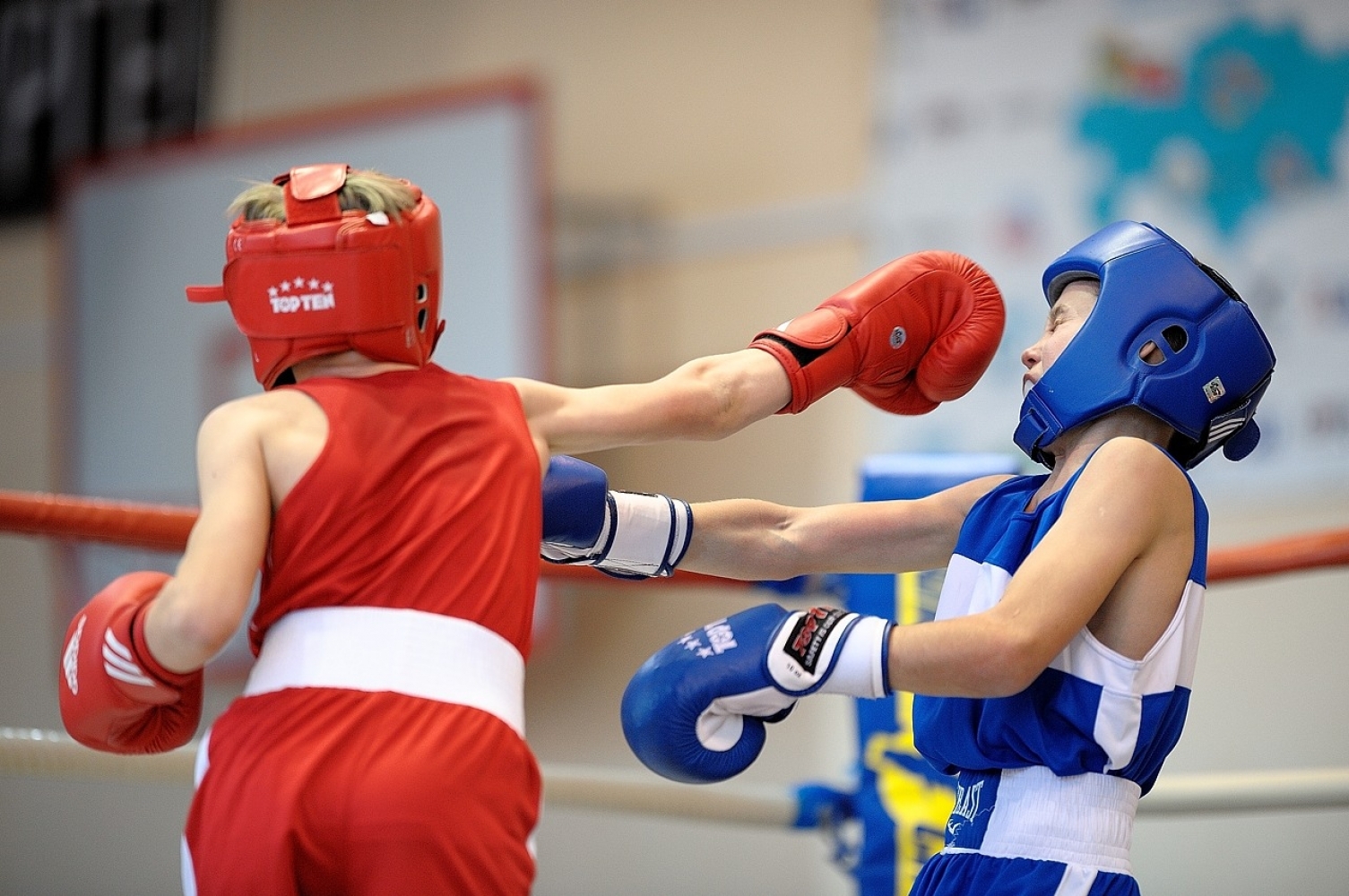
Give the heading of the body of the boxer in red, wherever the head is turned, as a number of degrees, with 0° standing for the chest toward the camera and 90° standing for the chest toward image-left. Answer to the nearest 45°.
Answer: approximately 180°

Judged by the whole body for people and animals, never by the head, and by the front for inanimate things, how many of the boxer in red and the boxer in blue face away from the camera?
1

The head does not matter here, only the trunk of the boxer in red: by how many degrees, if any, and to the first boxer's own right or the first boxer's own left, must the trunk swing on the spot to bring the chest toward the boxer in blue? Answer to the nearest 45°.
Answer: approximately 90° to the first boxer's own right

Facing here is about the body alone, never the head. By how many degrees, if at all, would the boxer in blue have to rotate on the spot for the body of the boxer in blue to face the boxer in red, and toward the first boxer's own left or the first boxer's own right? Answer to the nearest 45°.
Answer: approximately 45° to the first boxer's own left

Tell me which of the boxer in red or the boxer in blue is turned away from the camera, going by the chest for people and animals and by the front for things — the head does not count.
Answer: the boxer in red

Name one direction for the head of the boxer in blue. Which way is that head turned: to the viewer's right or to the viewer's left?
to the viewer's left

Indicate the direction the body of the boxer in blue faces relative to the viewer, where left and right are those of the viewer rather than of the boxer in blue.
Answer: facing to the left of the viewer
